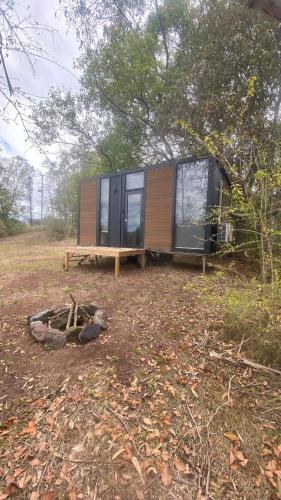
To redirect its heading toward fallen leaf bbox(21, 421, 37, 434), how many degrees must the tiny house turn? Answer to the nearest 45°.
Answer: approximately 45° to its left

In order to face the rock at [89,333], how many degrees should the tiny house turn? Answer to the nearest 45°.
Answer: approximately 45° to its left

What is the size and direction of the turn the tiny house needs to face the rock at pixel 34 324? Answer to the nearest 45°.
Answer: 0° — it already faces it

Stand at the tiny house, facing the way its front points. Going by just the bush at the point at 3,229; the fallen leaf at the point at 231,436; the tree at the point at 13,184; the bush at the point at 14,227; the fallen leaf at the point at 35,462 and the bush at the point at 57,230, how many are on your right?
4

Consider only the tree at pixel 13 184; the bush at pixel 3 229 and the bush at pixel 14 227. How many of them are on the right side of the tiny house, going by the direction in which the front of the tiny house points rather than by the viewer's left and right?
3

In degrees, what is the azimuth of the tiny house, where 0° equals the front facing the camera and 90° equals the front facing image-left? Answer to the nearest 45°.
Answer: approximately 45°

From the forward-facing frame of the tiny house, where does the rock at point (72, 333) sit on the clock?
The rock is roughly at 11 o'clock from the tiny house.

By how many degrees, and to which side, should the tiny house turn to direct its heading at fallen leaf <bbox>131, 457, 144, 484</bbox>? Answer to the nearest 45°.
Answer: approximately 45° to its left

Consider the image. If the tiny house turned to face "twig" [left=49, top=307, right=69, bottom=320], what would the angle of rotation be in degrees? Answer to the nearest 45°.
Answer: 0° — it already faces it

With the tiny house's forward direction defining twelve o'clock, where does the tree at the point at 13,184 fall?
The tree is roughly at 3 o'clock from the tiny house.

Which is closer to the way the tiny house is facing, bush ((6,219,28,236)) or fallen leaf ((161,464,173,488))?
the fallen leaf
